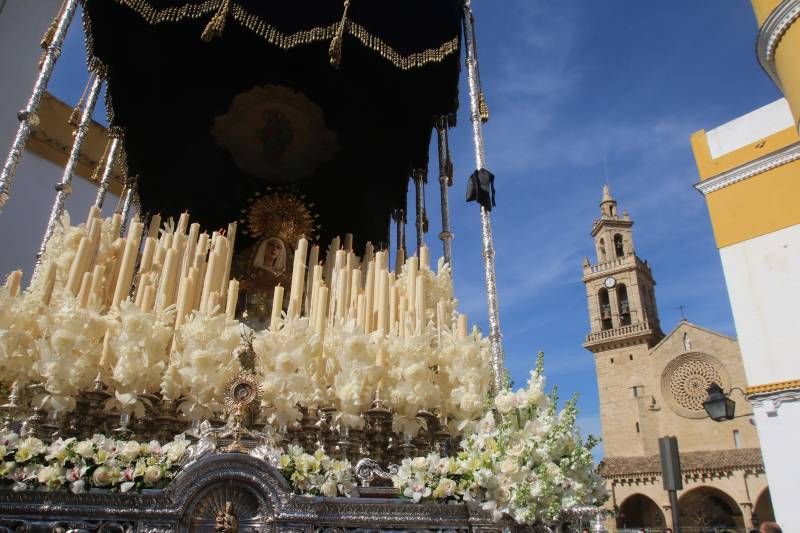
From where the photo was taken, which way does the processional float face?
toward the camera

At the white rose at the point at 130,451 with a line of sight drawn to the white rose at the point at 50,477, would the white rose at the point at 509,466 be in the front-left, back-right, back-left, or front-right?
back-left

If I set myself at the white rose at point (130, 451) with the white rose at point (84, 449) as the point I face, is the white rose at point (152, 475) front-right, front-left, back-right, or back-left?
back-left

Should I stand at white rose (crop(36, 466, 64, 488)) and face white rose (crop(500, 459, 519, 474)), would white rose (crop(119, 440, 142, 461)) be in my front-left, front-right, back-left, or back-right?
front-left
